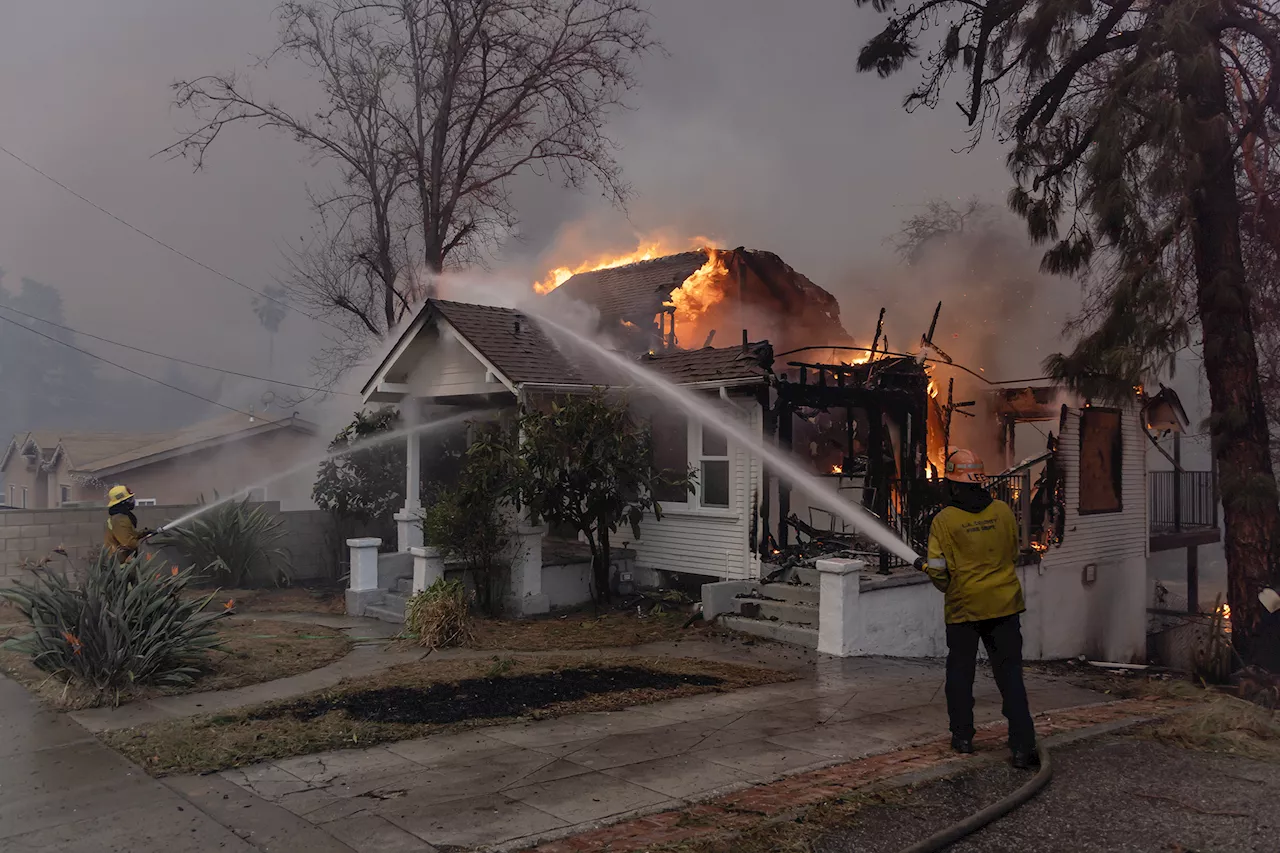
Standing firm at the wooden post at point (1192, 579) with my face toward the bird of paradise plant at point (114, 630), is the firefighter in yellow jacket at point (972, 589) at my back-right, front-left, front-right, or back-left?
front-left

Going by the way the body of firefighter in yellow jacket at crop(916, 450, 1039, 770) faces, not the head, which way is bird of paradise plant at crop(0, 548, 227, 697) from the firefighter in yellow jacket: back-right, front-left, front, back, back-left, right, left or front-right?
front-left

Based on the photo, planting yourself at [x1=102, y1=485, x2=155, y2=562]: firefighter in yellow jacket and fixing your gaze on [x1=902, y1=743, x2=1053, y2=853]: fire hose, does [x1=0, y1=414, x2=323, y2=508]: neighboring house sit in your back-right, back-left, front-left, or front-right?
back-left

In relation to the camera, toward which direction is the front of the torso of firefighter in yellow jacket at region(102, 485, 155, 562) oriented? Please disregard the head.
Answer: to the viewer's right

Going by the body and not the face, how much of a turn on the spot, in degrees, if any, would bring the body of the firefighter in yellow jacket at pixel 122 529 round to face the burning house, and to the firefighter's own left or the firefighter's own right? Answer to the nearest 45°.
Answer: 0° — they already face it

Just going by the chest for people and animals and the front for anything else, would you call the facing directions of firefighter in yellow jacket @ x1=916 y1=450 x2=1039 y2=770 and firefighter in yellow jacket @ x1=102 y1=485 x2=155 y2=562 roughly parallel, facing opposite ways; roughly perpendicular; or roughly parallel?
roughly perpendicular

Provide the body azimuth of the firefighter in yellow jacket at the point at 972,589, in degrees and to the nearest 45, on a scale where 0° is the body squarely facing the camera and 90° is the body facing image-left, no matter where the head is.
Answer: approximately 135°

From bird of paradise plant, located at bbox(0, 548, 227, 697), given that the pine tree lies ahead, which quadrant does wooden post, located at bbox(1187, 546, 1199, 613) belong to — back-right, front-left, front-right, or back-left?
front-left

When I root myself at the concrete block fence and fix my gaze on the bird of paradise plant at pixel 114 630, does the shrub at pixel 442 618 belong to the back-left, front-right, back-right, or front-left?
front-left

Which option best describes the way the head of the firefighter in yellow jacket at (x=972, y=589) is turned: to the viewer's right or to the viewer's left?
to the viewer's left

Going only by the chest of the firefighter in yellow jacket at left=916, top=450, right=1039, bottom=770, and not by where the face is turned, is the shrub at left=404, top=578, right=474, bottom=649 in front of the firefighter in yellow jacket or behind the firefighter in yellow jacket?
in front

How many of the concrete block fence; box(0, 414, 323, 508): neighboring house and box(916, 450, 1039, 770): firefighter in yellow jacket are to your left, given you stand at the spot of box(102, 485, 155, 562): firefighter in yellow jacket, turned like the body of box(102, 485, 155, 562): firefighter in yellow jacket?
2

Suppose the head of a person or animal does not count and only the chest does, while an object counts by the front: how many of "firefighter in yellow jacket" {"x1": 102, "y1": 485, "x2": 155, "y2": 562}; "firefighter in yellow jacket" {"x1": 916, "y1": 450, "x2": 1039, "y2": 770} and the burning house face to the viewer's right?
1

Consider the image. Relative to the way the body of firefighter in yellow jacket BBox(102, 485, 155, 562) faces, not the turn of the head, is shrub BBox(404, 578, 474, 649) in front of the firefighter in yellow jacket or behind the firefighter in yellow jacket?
in front

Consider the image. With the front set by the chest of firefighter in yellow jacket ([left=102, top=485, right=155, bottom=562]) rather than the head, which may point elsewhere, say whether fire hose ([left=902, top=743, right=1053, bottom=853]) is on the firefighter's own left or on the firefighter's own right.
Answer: on the firefighter's own right

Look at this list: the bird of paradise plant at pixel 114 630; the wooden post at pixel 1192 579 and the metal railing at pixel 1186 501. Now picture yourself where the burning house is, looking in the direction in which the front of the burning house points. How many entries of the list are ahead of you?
1

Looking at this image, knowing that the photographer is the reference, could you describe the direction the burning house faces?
facing the viewer and to the left of the viewer

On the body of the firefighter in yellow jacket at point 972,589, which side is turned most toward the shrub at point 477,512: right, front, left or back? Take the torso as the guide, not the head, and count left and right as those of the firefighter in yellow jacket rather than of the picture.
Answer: front

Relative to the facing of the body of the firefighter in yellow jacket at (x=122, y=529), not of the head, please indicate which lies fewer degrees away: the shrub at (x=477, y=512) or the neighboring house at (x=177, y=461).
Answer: the shrub
